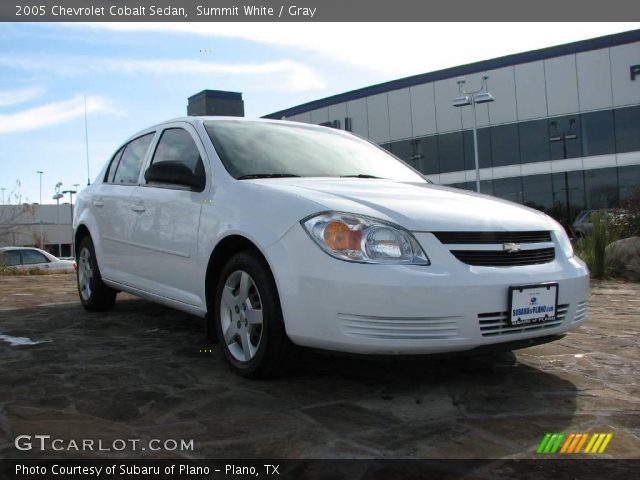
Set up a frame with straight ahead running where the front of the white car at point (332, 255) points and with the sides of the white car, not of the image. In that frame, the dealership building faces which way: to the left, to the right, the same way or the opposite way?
to the right

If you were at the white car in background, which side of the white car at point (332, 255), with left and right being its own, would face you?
back

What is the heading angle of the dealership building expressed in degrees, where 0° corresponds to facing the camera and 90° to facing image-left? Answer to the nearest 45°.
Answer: approximately 45°

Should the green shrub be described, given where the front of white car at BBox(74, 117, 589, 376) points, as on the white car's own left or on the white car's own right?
on the white car's own left

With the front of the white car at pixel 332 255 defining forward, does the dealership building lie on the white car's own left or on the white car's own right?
on the white car's own left
